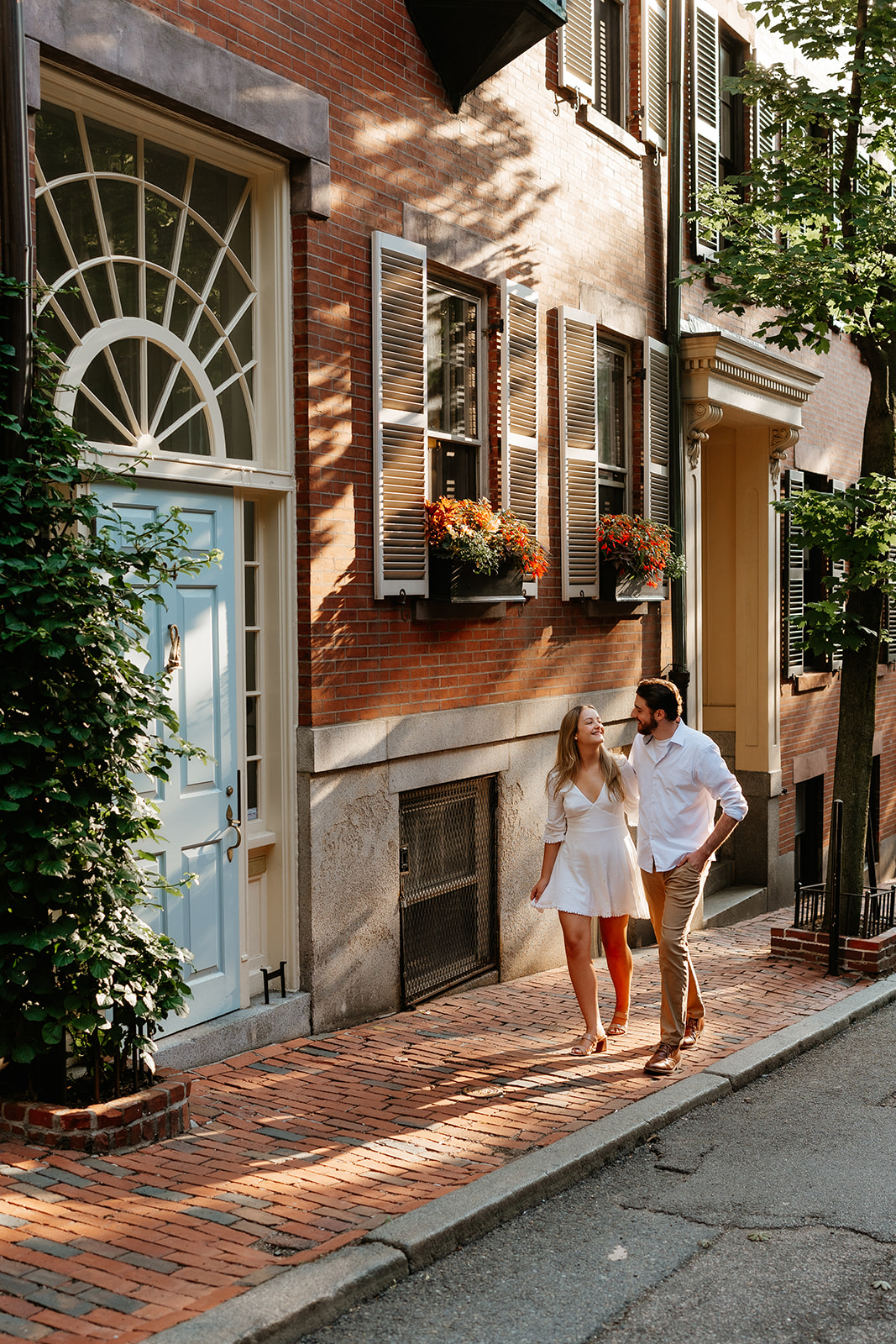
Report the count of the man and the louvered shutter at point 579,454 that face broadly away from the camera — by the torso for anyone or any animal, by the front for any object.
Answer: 0

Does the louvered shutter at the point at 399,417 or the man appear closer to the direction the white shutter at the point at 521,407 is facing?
the man

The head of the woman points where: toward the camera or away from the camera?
toward the camera

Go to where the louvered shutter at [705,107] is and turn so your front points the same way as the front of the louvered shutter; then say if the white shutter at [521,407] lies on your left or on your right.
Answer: on your right

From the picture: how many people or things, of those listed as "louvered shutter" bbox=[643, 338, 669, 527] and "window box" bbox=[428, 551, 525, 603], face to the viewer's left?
0

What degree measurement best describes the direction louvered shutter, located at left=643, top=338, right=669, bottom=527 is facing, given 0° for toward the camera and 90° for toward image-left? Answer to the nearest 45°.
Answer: approximately 315°

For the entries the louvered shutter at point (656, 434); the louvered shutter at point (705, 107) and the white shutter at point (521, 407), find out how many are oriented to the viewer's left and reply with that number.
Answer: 0

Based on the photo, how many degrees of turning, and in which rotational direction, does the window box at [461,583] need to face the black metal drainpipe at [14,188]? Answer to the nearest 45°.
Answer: approximately 90° to its right

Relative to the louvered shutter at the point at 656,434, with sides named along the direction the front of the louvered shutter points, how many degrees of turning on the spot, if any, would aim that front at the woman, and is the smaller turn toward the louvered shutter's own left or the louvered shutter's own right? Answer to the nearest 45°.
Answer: approximately 45° to the louvered shutter's own right

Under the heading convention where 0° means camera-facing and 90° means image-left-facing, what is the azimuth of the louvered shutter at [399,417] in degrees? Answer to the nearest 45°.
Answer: approximately 315°

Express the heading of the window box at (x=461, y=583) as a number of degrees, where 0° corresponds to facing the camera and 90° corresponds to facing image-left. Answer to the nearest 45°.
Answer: approximately 315°

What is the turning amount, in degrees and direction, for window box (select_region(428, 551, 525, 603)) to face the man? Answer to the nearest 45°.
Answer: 0° — it already faces them

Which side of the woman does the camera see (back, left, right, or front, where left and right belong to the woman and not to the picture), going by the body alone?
front

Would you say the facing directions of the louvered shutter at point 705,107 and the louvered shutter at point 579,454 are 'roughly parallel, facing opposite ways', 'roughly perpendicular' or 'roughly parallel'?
roughly parallel

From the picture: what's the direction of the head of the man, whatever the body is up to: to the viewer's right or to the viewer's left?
to the viewer's left
